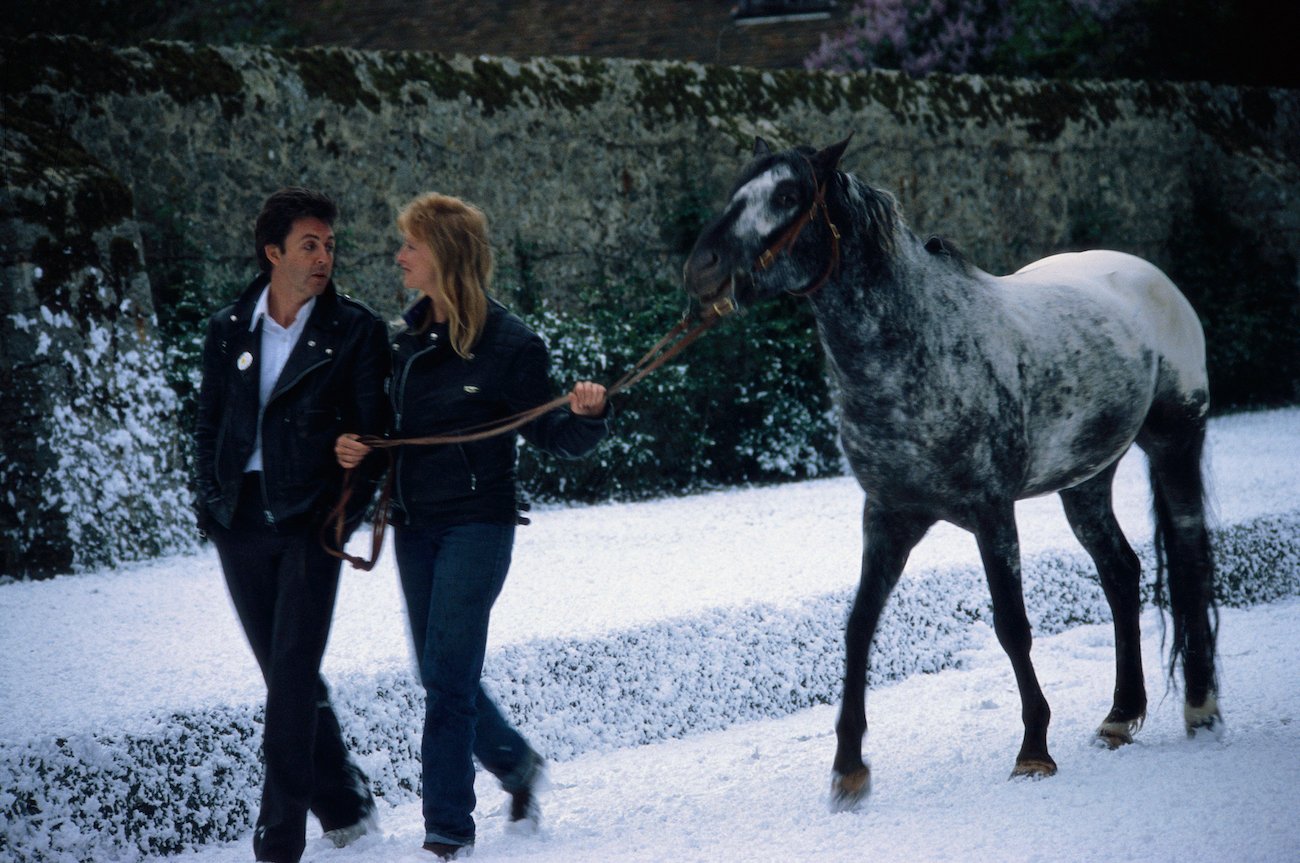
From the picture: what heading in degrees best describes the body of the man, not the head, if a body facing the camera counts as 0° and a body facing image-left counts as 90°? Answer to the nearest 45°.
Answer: approximately 0°

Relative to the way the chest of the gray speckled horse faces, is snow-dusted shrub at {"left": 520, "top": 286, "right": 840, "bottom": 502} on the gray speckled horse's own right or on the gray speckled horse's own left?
on the gray speckled horse's own right

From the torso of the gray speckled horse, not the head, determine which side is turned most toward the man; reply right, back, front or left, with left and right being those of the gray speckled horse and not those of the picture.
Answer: front

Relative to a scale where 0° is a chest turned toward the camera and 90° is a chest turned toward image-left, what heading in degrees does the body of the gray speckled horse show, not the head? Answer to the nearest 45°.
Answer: approximately 45°

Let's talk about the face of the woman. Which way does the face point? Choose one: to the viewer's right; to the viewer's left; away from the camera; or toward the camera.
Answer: to the viewer's left

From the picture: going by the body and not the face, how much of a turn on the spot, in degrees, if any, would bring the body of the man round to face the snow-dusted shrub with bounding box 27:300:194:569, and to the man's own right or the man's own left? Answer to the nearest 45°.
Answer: approximately 180°
